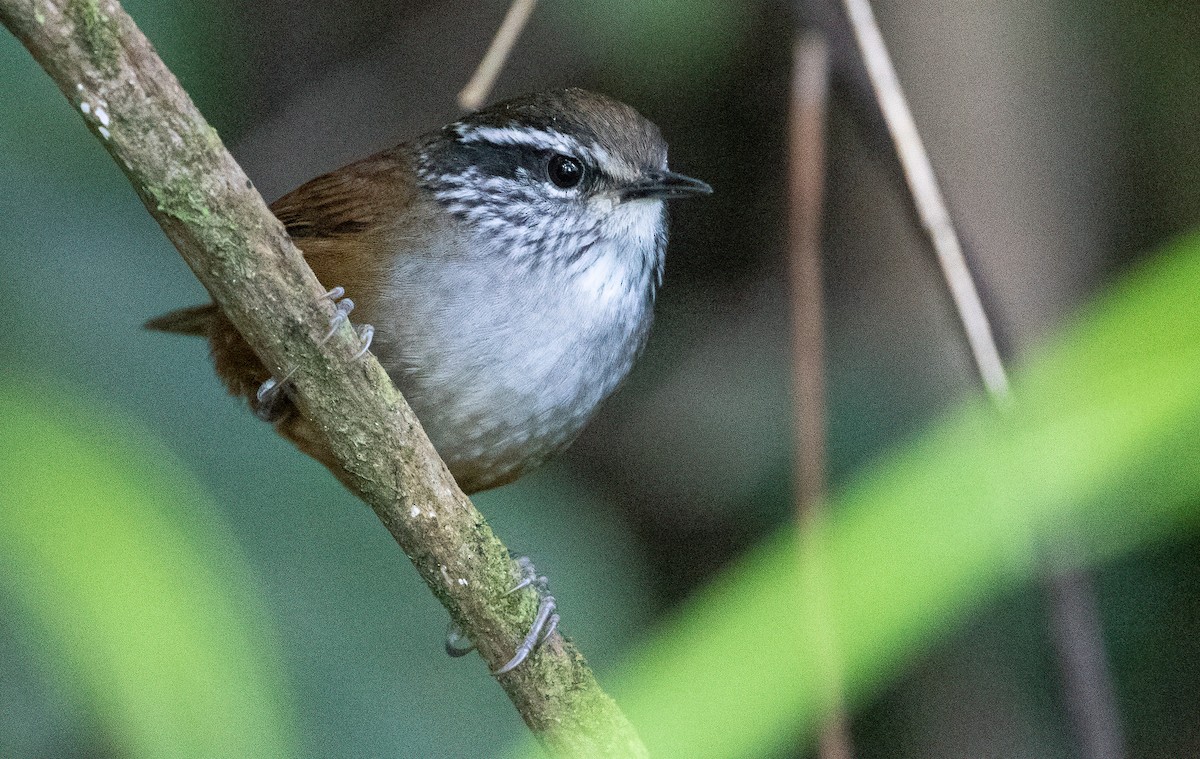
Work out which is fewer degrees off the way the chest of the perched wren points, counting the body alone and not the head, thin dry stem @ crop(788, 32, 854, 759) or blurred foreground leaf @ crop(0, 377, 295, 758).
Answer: the thin dry stem

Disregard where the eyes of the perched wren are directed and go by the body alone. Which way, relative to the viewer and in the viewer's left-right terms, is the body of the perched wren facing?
facing the viewer and to the right of the viewer

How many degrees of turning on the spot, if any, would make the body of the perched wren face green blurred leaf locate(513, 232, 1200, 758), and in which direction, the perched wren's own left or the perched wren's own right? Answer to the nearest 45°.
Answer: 0° — it already faces it

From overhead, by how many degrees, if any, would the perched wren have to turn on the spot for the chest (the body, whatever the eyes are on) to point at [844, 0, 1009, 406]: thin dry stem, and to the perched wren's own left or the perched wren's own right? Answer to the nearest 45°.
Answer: approximately 45° to the perched wren's own left
